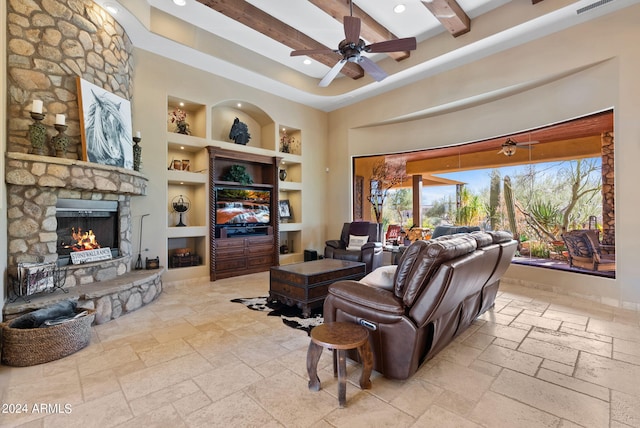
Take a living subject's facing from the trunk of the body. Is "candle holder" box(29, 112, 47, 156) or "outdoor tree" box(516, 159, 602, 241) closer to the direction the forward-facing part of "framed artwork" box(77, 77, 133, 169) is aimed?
the outdoor tree

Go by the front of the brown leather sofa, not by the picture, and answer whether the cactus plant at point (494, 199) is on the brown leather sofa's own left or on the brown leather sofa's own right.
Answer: on the brown leather sofa's own right

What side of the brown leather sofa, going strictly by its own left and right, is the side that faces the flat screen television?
front

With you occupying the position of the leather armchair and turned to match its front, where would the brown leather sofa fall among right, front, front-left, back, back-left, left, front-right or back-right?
front-left

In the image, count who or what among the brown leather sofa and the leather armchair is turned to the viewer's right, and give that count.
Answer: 0

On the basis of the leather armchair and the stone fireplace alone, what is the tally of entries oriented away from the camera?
0

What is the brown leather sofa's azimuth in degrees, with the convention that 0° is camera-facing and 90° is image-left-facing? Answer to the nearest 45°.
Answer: approximately 135°

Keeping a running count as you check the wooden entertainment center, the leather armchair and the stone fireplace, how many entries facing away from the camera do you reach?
0

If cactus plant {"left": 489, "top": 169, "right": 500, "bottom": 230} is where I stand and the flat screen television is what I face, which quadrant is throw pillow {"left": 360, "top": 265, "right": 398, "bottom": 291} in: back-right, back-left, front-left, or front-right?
front-left

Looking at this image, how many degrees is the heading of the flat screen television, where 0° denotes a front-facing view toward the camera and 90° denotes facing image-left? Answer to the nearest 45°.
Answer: approximately 315°

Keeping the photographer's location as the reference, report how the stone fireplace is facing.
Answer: facing the viewer and to the right of the viewer

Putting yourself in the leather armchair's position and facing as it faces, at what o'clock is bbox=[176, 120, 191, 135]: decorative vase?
The decorative vase is roughly at 1 o'clock from the leather armchair.

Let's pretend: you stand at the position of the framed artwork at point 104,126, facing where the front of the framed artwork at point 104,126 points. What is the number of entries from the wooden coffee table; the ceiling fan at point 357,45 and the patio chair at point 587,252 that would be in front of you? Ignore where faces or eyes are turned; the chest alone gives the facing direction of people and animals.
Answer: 3

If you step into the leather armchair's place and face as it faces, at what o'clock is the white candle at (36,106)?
The white candle is roughly at 12 o'clock from the leather armchair.
